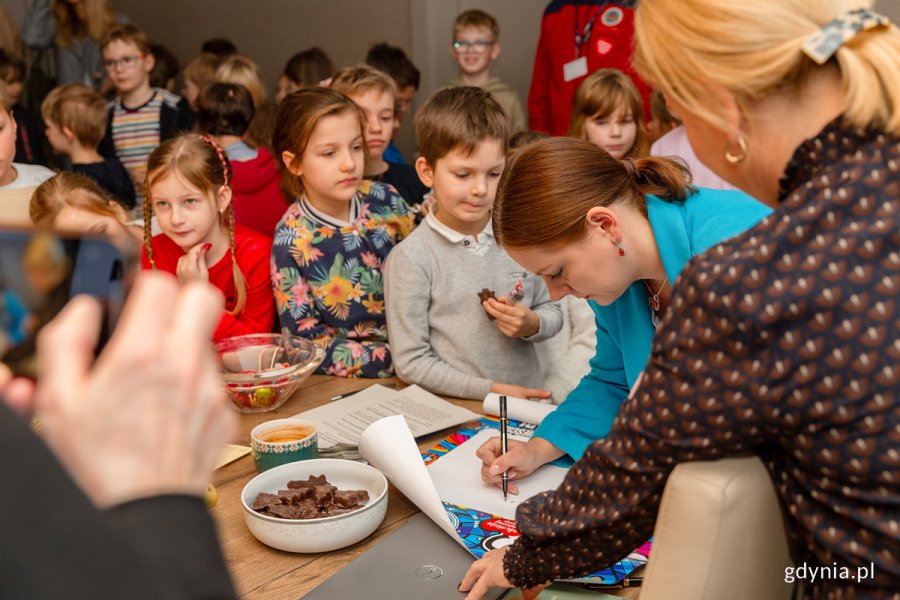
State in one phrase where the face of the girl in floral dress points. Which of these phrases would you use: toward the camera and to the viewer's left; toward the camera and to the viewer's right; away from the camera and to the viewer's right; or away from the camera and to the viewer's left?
toward the camera and to the viewer's right

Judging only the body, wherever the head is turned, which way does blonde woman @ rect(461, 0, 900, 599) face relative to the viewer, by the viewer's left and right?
facing away from the viewer and to the left of the viewer

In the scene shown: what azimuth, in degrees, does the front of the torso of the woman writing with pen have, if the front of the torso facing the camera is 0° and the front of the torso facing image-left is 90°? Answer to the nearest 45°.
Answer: approximately 45°

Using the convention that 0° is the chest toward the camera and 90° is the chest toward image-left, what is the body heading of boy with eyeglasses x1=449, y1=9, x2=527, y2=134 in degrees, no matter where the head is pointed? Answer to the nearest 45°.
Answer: approximately 0°

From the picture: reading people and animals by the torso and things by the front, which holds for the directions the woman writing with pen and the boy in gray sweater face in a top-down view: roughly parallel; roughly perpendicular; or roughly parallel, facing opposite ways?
roughly perpendicular

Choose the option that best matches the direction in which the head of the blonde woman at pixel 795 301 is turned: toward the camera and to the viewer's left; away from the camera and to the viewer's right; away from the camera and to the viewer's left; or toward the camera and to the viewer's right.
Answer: away from the camera and to the viewer's left

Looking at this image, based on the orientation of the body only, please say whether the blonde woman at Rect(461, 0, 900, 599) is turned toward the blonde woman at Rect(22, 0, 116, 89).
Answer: yes

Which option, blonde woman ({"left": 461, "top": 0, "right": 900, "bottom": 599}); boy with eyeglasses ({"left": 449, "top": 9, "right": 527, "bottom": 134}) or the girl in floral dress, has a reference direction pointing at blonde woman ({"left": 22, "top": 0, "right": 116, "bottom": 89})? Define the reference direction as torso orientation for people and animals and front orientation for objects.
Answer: blonde woman ({"left": 461, "top": 0, "right": 900, "bottom": 599})

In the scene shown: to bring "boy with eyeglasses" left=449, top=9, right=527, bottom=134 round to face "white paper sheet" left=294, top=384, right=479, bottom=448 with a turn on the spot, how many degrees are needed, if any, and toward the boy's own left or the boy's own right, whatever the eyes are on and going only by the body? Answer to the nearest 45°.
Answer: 0° — they already face it
